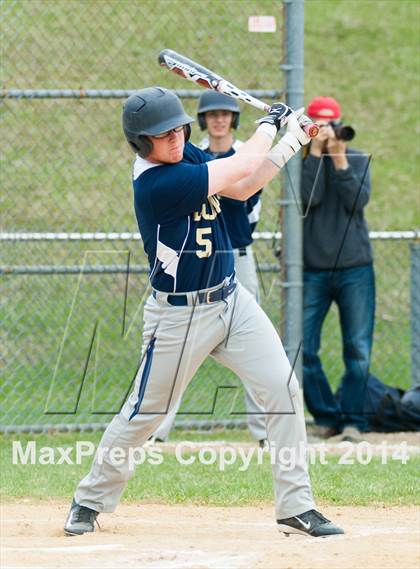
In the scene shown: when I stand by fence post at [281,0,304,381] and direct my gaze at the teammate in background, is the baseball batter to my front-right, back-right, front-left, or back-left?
front-left

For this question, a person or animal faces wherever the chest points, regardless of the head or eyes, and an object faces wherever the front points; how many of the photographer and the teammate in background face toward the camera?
2

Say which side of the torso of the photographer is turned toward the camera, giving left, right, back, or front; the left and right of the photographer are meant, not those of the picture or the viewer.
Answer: front

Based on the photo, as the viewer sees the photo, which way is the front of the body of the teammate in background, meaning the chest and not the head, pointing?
toward the camera

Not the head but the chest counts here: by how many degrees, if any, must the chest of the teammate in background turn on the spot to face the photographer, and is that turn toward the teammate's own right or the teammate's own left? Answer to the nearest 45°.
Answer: approximately 135° to the teammate's own left

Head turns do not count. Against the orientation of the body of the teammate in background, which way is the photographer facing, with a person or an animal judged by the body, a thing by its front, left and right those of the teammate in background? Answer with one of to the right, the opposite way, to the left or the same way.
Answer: the same way

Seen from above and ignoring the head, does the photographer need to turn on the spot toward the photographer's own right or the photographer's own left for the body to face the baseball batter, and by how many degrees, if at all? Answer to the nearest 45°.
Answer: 0° — they already face them

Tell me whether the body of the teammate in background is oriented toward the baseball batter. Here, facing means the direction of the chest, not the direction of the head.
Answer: yes

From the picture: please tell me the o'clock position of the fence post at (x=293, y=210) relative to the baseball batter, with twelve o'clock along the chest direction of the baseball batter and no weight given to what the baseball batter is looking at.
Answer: The fence post is roughly at 8 o'clock from the baseball batter.

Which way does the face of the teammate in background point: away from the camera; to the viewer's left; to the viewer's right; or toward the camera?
toward the camera

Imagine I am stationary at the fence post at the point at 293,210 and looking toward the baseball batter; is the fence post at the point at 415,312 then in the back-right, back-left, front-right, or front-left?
back-left

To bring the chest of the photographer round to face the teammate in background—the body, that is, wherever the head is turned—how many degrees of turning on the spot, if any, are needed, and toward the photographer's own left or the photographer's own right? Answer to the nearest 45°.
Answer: approximately 45° to the photographer's own right

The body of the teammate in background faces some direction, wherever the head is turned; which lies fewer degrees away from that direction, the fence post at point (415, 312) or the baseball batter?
the baseball batter
